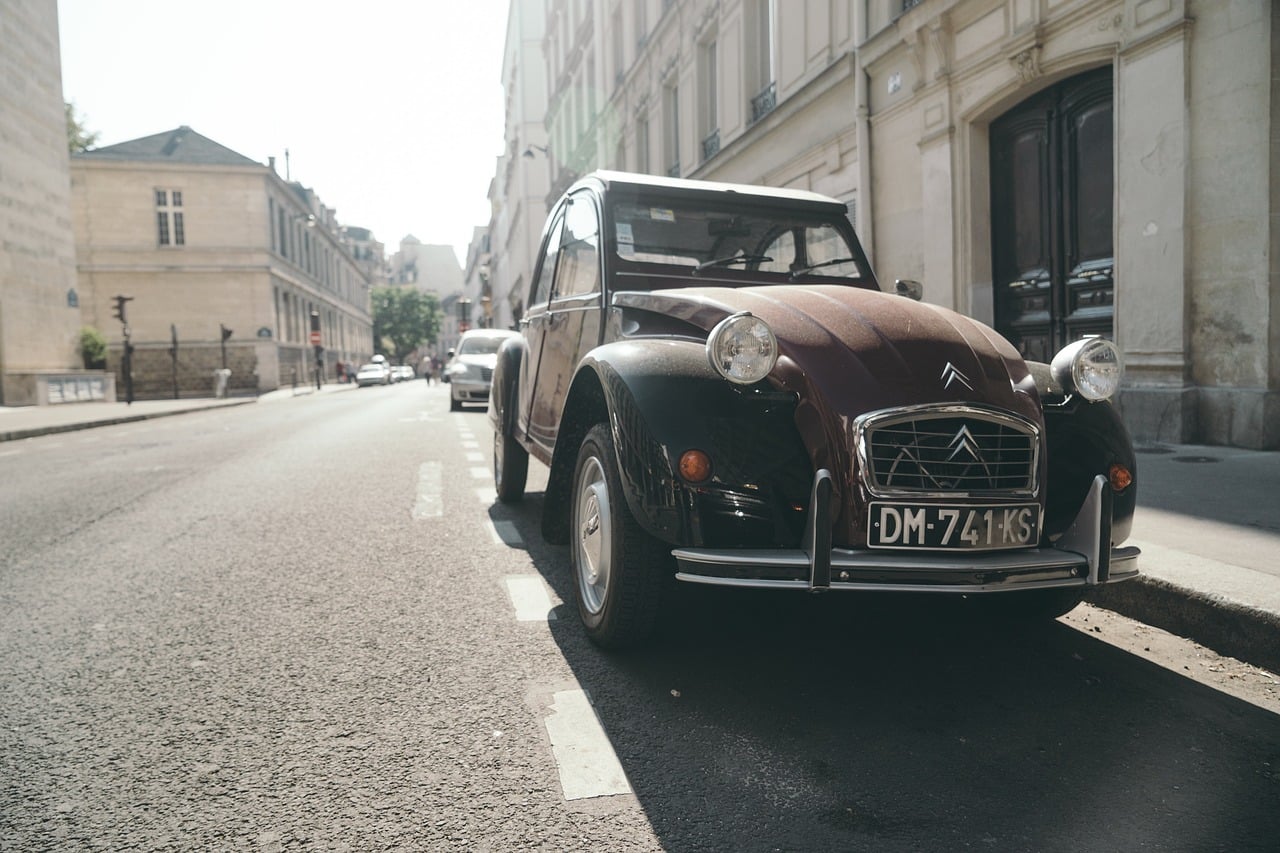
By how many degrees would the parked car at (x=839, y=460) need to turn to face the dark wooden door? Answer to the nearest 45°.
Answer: approximately 135° to its left

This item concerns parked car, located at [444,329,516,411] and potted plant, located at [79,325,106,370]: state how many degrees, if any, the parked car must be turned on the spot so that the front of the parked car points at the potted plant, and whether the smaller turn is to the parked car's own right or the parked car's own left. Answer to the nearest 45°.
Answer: approximately 135° to the parked car's own right

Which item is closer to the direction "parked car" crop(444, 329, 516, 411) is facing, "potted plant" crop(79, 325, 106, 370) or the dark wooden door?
the dark wooden door

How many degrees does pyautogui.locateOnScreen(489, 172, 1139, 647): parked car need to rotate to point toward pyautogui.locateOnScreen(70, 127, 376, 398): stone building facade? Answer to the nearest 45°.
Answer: approximately 180°

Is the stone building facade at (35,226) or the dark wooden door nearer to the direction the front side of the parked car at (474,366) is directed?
the dark wooden door

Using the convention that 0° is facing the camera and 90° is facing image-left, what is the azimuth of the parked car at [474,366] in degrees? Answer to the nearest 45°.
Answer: approximately 0°

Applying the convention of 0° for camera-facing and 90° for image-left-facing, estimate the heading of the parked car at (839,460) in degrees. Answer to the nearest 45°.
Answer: approximately 315°

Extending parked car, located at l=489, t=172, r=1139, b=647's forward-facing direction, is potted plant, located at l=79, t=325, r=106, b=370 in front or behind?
behind

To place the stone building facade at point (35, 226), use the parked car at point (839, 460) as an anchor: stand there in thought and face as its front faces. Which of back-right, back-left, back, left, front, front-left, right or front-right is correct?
back

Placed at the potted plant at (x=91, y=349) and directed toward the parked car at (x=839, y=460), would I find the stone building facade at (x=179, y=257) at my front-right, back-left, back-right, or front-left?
back-left
